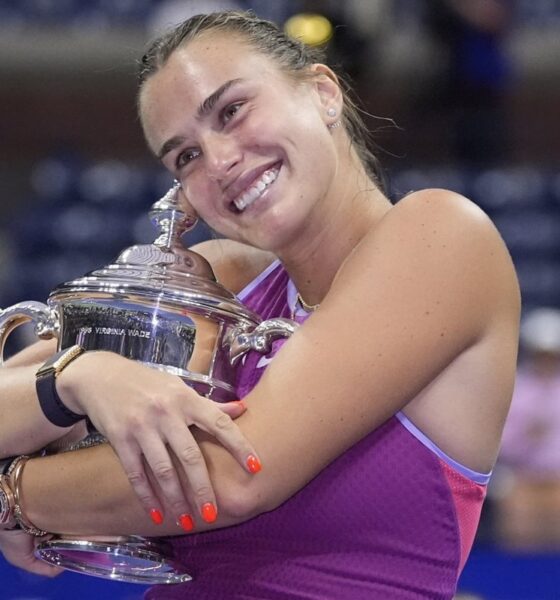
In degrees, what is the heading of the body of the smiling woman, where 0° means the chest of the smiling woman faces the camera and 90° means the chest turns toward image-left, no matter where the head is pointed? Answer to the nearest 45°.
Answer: approximately 45°

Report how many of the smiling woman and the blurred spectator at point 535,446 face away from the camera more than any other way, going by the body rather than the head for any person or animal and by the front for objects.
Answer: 0

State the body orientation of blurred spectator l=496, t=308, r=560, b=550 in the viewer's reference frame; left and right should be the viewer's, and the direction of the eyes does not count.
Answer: facing the viewer

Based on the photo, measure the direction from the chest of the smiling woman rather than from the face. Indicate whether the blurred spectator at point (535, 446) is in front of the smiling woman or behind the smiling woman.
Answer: behind

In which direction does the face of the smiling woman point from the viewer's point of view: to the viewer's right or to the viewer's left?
to the viewer's left

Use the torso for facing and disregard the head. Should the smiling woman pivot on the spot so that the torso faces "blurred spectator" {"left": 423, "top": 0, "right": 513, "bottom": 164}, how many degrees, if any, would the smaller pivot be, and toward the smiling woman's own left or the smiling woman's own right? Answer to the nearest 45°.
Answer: approximately 135° to the smiling woman's own right

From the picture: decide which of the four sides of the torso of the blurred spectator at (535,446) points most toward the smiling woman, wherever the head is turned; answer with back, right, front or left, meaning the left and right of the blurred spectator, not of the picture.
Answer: front
